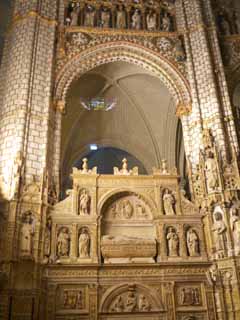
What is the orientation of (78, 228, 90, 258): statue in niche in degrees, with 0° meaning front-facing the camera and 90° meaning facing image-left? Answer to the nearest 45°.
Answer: approximately 0°

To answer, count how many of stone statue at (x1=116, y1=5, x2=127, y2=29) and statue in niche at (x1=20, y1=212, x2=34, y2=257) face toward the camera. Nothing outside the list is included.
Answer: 2

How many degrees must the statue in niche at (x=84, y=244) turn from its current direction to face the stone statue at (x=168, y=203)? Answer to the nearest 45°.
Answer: approximately 90° to its left

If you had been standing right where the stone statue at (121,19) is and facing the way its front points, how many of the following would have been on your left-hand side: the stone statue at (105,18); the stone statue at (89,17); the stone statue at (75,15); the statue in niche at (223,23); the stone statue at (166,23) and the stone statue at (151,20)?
3

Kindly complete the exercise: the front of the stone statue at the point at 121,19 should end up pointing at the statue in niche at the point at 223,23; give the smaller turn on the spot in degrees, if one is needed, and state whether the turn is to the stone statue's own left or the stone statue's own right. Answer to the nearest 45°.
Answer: approximately 90° to the stone statue's own left
